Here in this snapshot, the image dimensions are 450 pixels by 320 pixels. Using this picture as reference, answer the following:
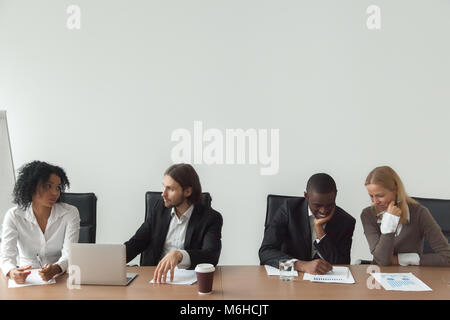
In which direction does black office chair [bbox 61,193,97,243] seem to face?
toward the camera

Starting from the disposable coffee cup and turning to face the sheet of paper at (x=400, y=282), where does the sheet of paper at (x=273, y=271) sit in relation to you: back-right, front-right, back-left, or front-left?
front-left

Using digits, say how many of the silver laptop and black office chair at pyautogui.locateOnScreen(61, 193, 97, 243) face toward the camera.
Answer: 1

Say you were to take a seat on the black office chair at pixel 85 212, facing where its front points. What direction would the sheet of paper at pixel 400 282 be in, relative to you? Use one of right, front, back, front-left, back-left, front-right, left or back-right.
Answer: front-left

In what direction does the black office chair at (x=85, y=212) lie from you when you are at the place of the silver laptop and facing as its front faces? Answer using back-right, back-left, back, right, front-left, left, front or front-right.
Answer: front-left

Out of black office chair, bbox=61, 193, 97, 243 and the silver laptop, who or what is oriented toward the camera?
the black office chair

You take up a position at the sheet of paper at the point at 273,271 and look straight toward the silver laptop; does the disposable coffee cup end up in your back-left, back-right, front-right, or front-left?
front-left

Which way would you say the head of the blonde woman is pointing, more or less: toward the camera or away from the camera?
toward the camera

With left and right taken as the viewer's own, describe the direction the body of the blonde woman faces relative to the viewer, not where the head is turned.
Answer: facing the viewer and to the left of the viewer

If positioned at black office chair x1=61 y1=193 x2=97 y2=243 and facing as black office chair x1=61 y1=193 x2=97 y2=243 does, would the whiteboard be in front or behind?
behind

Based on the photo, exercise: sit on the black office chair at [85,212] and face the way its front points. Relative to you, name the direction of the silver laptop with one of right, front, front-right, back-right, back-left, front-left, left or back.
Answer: front

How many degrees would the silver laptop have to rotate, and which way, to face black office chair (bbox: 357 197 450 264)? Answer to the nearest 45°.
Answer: approximately 45° to its right

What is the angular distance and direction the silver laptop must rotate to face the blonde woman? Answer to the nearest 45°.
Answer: approximately 45° to its right

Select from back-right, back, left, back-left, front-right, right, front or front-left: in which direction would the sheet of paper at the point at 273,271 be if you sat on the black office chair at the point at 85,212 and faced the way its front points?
front-left

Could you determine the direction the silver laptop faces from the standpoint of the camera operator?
facing away from the viewer and to the right of the viewer
